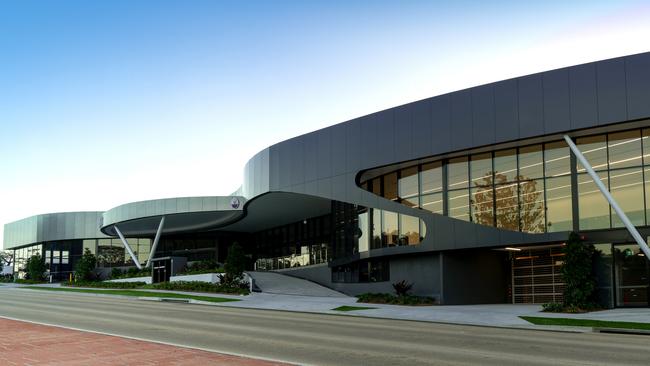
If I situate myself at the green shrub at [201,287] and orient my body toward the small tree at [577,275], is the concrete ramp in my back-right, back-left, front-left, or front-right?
front-left

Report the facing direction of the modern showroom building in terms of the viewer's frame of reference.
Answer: facing the viewer and to the left of the viewer

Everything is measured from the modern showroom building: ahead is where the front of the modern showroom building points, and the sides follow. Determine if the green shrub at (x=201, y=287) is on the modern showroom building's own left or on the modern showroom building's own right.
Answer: on the modern showroom building's own right
